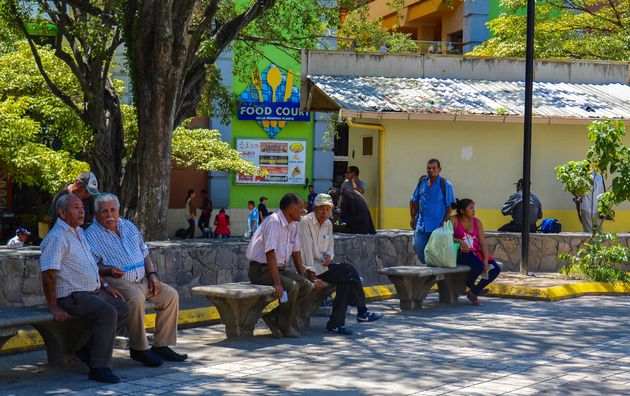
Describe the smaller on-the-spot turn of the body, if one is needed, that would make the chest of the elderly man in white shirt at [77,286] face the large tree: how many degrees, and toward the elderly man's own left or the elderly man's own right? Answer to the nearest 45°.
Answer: approximately 135° to the elderly man's own left

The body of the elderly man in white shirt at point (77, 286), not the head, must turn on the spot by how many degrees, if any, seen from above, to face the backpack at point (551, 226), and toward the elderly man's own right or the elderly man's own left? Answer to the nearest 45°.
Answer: approximately 90° to the elderly man's own left

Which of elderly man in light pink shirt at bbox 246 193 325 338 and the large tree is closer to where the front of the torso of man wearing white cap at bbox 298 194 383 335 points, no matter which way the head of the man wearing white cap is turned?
the elderly man in light pink shirt
